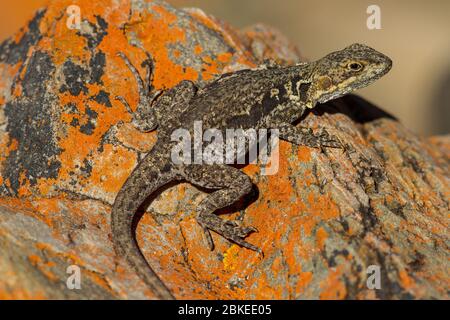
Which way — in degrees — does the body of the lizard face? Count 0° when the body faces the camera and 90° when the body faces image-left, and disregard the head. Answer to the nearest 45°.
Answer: approximately 270°
